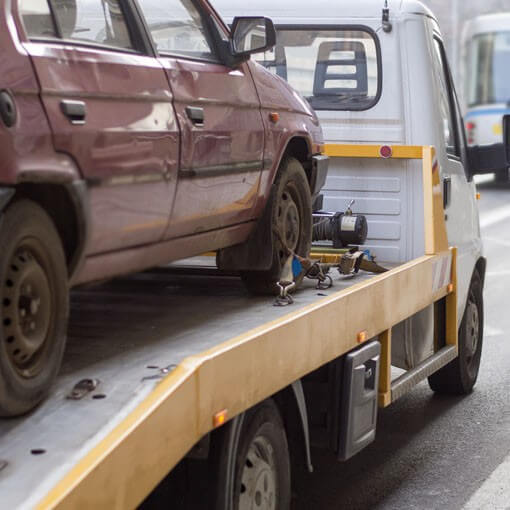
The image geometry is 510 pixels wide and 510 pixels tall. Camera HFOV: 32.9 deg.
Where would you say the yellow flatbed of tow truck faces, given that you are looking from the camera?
facing away from the viewer and to the right of the viewer

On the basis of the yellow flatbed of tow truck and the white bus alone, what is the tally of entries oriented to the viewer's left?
0

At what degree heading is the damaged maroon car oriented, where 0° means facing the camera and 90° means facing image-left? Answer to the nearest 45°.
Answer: approximately 225°

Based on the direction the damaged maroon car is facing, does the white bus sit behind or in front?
in front
